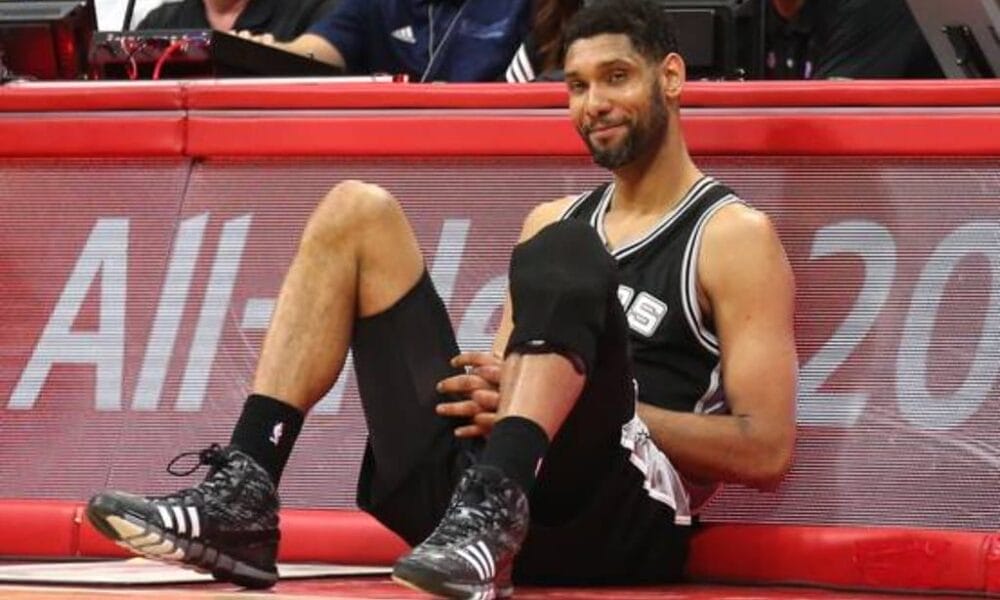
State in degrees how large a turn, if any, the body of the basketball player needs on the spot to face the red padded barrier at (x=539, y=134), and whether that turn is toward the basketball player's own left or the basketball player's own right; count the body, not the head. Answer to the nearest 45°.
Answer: approximately 135° to the basketball player's own right

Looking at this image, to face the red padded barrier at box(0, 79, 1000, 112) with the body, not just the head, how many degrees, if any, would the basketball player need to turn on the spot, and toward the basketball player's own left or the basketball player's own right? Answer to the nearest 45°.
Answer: approximately 135° to the basketball player's own right

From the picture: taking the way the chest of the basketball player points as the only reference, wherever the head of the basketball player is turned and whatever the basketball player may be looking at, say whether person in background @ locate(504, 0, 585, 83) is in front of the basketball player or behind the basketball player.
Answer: behind

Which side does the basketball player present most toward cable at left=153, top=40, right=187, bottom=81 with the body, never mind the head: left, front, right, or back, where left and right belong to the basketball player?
right

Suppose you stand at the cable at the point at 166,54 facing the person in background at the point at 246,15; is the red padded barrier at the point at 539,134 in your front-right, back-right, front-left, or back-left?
back-right

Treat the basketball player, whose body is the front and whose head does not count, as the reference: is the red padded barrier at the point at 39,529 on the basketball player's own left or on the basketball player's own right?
on the basketball player's own right

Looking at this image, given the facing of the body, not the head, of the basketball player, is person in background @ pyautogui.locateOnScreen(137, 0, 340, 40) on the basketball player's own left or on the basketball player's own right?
on the basketball player's own right

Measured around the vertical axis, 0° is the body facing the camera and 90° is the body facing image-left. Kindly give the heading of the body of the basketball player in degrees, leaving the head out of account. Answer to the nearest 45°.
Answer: approximately 45°
